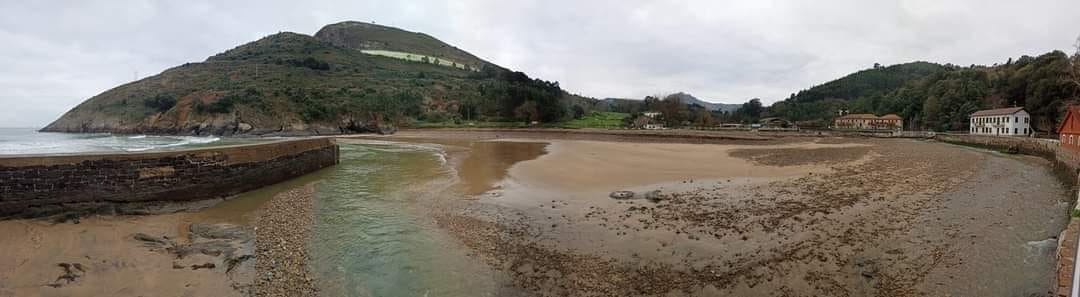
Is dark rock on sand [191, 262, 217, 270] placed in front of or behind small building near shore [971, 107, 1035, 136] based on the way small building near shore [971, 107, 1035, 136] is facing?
in front

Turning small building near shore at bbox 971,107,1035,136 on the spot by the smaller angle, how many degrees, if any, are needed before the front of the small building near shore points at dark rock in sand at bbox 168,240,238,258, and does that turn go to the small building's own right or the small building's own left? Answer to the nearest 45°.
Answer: approximately 45° to the small building's own left

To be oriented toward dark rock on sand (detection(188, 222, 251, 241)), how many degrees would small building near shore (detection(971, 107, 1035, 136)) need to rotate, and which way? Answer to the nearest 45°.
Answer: approximately 45° to its left

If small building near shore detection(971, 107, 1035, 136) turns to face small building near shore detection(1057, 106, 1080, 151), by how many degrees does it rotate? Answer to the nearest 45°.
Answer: approximately 45° to its left

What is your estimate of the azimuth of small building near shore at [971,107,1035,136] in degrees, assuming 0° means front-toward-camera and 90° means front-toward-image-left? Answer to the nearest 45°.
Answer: approximately 45°

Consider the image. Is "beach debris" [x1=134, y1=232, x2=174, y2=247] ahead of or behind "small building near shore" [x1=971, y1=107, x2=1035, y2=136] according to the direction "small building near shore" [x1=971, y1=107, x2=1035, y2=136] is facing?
ahead

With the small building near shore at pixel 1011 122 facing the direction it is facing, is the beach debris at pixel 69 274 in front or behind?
in front

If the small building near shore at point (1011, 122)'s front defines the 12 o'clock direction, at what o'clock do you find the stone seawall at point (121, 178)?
The stone seawall is roughly at 11 o'clock from the small building near shore.

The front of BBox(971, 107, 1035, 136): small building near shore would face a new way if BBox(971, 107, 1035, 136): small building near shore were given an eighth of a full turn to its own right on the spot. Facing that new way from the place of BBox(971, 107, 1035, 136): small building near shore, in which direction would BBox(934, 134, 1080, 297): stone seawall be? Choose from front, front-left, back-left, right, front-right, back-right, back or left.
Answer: left
